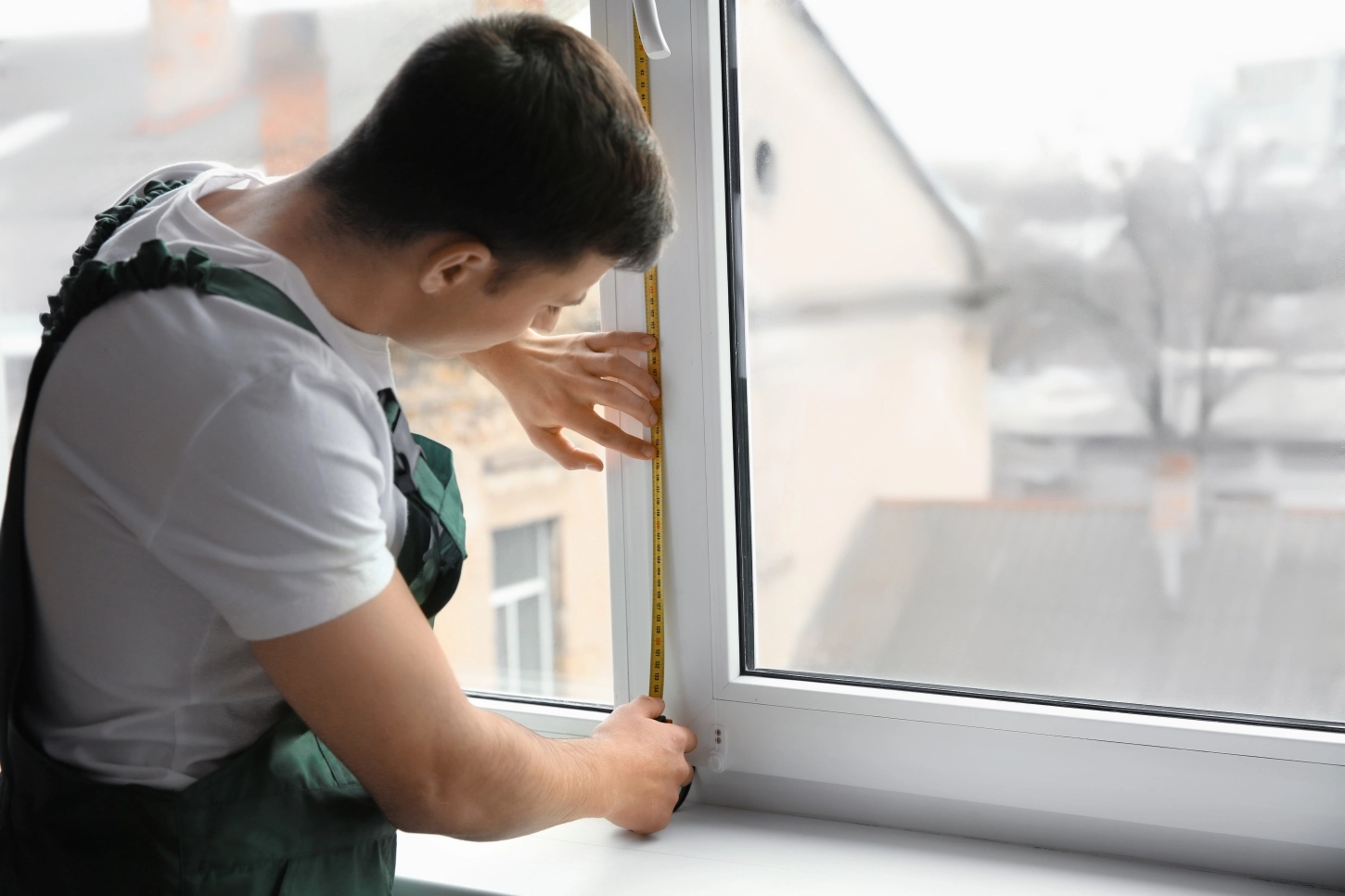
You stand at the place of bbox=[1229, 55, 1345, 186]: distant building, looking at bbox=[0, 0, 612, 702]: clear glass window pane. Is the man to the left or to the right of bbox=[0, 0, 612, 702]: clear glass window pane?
left

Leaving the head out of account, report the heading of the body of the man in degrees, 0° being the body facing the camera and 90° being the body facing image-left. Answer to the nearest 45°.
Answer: approximately 270°

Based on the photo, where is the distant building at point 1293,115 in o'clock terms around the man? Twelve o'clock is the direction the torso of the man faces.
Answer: The distant building is roughly at 12 o'clock from the man.
